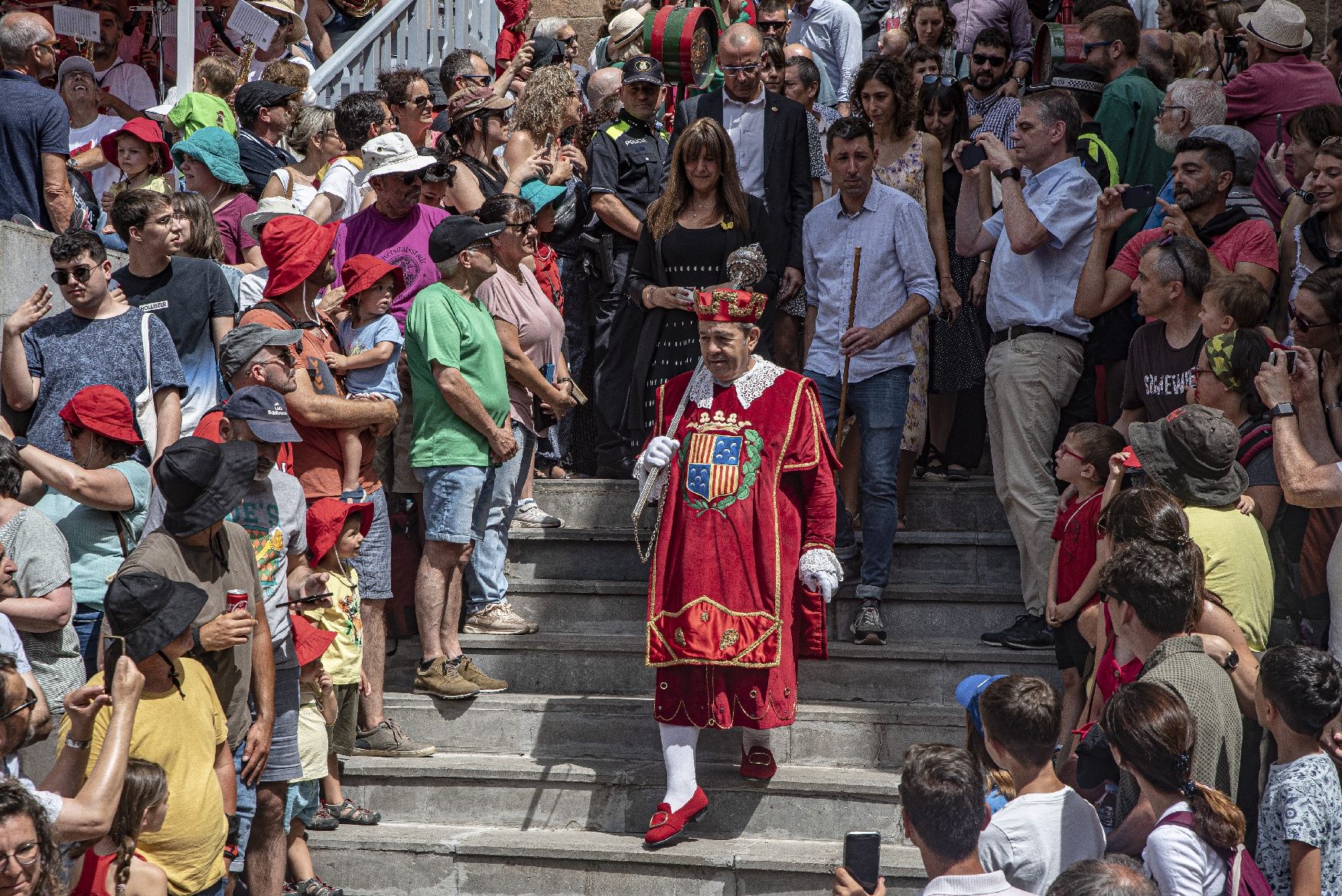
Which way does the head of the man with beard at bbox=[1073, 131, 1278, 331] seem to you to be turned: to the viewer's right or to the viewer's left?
to the viewer's left

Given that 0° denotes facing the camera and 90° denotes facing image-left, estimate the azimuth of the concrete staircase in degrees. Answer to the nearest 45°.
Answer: approximately 0°

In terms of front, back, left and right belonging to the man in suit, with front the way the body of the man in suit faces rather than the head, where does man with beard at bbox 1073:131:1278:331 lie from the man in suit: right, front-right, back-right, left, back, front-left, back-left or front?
front-left

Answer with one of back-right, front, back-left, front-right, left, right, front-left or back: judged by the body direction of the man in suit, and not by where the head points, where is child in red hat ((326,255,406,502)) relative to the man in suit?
front-right

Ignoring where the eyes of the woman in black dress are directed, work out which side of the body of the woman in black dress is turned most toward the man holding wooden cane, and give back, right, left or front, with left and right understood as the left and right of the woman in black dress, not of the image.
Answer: left

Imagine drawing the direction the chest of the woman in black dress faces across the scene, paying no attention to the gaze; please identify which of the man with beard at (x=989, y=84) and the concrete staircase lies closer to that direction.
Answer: the concrete staircase

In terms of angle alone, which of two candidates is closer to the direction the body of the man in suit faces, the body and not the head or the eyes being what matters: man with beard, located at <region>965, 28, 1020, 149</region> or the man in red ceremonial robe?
the man in red ceremonial robe

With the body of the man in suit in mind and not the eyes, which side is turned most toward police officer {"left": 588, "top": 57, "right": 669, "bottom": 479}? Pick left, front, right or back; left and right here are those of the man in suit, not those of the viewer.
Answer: right

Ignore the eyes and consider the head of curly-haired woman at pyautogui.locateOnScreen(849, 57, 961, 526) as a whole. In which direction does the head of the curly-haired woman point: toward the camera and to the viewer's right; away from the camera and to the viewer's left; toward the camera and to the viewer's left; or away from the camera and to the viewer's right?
toward the camera and to the viewer's left
